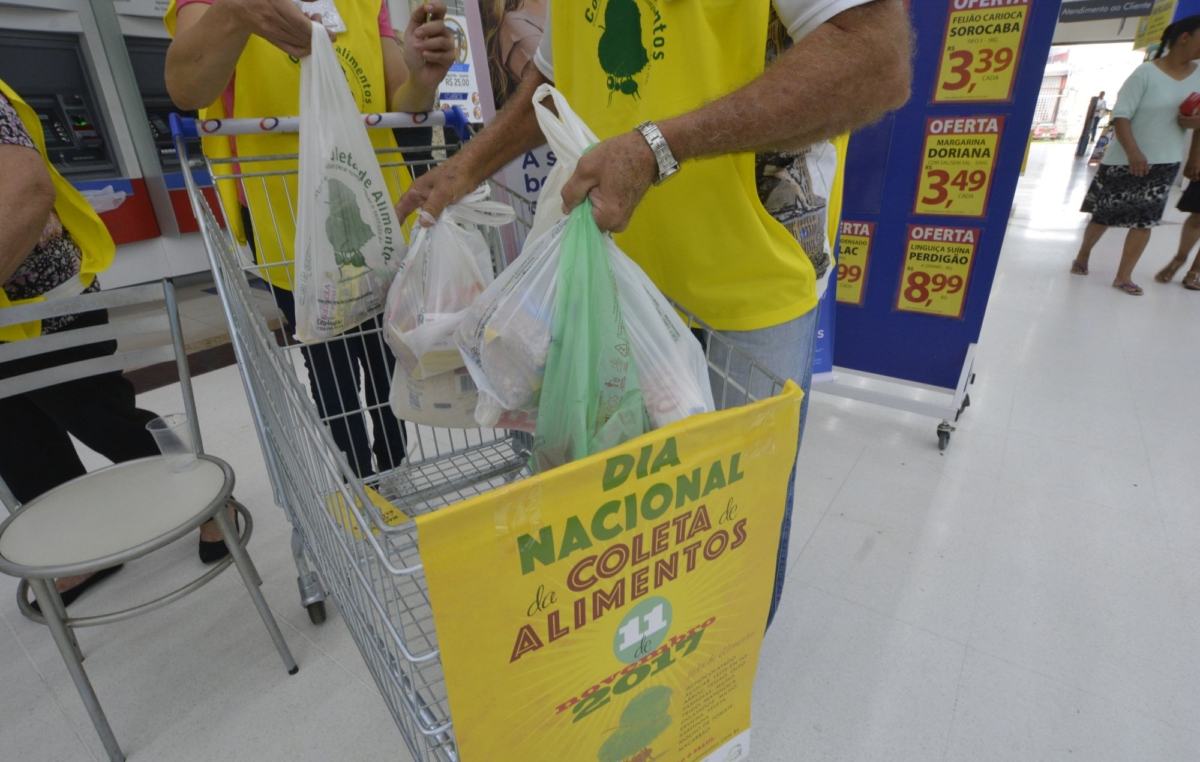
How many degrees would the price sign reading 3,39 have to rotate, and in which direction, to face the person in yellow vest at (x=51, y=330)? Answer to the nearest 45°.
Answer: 0° — it already faces them

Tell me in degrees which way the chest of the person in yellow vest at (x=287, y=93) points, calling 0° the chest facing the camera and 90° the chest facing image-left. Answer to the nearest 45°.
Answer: approximately 0°

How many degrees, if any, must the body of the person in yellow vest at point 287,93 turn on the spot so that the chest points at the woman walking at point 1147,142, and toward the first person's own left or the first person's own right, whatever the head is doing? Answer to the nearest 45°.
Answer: approximately 90° to the first person's own left

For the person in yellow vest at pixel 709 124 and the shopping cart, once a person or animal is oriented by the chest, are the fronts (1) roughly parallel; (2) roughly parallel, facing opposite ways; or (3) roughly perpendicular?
roughly perpendicular

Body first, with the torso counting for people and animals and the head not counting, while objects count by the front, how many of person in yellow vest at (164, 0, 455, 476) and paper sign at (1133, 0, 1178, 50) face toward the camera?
2

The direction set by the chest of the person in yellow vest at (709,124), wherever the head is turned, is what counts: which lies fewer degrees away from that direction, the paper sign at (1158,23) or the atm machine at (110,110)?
the atm machine

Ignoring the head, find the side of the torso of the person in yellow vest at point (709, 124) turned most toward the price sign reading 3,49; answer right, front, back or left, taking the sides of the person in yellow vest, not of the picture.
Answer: back

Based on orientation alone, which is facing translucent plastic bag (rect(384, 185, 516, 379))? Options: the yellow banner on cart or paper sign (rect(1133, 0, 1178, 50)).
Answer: the paper sign

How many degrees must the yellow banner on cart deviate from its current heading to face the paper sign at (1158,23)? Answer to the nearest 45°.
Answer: approximately 90° to its left

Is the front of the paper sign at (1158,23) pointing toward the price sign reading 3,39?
yes
